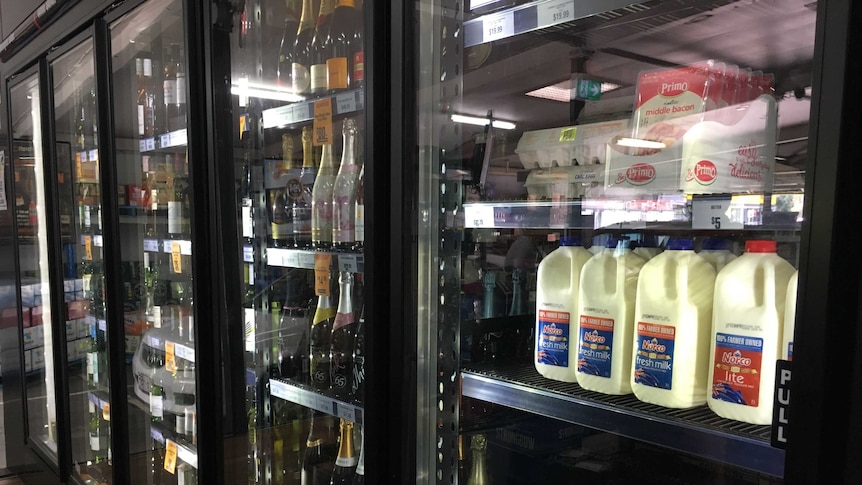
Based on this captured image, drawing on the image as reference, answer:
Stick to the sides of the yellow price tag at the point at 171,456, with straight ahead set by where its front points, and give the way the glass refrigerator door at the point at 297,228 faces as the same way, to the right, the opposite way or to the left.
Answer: the same way

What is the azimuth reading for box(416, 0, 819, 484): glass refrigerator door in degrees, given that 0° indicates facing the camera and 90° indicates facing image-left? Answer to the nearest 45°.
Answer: approximately 45°

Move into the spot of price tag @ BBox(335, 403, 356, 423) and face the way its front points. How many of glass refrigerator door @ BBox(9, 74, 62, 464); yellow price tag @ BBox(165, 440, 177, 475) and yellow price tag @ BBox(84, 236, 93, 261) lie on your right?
3

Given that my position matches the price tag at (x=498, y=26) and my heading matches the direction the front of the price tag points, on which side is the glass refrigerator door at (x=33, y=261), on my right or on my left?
on my right

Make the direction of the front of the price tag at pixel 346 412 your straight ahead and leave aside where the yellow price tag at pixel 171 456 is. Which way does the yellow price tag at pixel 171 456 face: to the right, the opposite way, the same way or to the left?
the same way

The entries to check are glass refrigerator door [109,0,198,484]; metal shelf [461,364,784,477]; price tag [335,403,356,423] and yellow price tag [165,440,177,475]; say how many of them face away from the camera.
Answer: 0

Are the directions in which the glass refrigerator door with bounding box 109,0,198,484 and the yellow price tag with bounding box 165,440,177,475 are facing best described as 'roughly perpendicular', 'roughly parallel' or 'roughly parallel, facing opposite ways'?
roughly parallel

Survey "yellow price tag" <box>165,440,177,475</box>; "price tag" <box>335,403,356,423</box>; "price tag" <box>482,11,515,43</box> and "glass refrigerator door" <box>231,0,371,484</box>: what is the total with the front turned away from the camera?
0

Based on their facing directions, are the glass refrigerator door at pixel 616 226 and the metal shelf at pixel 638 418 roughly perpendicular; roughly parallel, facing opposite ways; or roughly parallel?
roughly parallel

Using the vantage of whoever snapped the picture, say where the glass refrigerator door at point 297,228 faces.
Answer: facing the viewer and to the left of the viewer

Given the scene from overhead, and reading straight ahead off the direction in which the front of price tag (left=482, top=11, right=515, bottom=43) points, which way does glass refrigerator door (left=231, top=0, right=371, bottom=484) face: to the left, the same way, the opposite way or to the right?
the same way

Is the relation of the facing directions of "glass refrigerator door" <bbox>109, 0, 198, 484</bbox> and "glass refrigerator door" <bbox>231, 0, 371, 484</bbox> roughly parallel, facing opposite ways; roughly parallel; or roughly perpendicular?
roughly parallel

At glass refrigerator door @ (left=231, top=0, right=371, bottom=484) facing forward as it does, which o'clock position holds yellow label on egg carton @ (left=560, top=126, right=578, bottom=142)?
The yellow label on egg carton is roughly at 9 o'clock from the glass refrigerator door.
